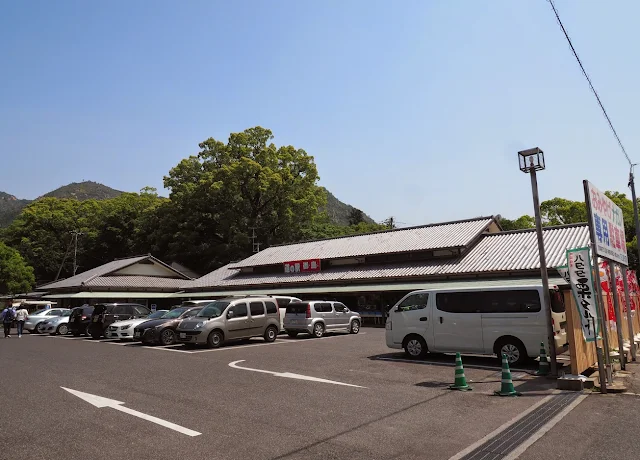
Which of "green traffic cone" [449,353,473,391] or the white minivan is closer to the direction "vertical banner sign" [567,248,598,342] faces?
the green traffic cone

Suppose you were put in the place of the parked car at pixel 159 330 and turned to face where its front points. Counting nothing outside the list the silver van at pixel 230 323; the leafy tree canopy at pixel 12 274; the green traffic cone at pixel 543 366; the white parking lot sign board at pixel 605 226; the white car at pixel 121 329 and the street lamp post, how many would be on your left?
4

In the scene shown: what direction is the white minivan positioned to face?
to the viewer's left

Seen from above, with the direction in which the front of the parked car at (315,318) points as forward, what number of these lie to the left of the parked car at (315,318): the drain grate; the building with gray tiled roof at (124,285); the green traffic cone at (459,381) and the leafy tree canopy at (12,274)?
2

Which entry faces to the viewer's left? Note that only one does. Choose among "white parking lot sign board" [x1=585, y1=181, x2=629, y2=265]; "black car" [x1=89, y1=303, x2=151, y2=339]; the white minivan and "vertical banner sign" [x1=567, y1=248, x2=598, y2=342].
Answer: the white minivan

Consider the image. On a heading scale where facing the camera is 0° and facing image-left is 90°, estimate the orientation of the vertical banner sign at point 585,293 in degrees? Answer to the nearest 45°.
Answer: approximately 0°

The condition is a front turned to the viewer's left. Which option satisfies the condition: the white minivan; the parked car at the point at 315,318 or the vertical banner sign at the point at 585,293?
the white minivan
